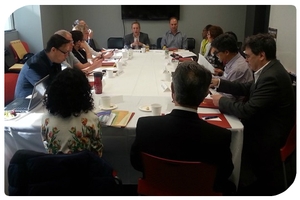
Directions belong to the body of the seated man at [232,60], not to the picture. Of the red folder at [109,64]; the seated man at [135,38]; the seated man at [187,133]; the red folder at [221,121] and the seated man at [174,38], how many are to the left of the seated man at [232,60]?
2

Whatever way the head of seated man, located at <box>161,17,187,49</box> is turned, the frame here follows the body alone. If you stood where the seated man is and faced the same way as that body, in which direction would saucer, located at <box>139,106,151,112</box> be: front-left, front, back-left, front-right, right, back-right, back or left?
front

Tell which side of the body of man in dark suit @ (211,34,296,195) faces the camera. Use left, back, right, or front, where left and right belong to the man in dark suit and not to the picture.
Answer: left

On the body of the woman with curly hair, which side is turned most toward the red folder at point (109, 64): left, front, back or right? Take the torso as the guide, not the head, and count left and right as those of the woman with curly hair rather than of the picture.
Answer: front

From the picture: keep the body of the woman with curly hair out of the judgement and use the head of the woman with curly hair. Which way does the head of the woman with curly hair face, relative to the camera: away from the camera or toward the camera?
away from the camera

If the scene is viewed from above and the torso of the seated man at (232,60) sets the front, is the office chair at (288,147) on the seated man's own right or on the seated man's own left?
on the seated man's own left

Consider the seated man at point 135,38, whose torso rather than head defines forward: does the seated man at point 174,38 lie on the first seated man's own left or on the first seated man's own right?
on the first seated man's own left

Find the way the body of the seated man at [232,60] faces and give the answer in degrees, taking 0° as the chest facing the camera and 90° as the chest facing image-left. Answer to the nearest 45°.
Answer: approximately 90°

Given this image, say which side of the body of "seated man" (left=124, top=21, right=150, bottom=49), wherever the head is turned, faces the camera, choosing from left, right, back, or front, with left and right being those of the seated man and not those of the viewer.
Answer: front

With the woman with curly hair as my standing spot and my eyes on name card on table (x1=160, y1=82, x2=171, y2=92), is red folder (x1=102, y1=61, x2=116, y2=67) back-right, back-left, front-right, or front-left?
front-left

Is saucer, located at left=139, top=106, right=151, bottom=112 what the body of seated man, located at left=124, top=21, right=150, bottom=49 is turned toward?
yes

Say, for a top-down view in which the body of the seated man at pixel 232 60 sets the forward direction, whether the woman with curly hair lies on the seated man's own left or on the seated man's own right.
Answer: on the seated man's own left

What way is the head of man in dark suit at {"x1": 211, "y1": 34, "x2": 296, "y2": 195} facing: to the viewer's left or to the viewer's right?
to the viewer's left

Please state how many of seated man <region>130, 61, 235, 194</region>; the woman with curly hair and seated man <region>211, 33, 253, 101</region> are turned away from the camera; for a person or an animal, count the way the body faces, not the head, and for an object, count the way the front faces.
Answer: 2

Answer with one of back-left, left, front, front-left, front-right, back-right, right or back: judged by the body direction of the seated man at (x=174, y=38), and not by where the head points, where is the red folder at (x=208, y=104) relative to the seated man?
front

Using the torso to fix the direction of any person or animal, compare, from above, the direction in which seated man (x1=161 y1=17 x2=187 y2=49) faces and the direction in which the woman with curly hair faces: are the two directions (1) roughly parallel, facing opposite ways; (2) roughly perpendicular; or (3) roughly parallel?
roughly parallel, facing opposite ways

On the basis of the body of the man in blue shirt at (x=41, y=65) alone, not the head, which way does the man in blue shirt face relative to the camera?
to the viewer's right

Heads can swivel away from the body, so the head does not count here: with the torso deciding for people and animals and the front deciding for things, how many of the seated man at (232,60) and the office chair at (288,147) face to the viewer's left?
2
